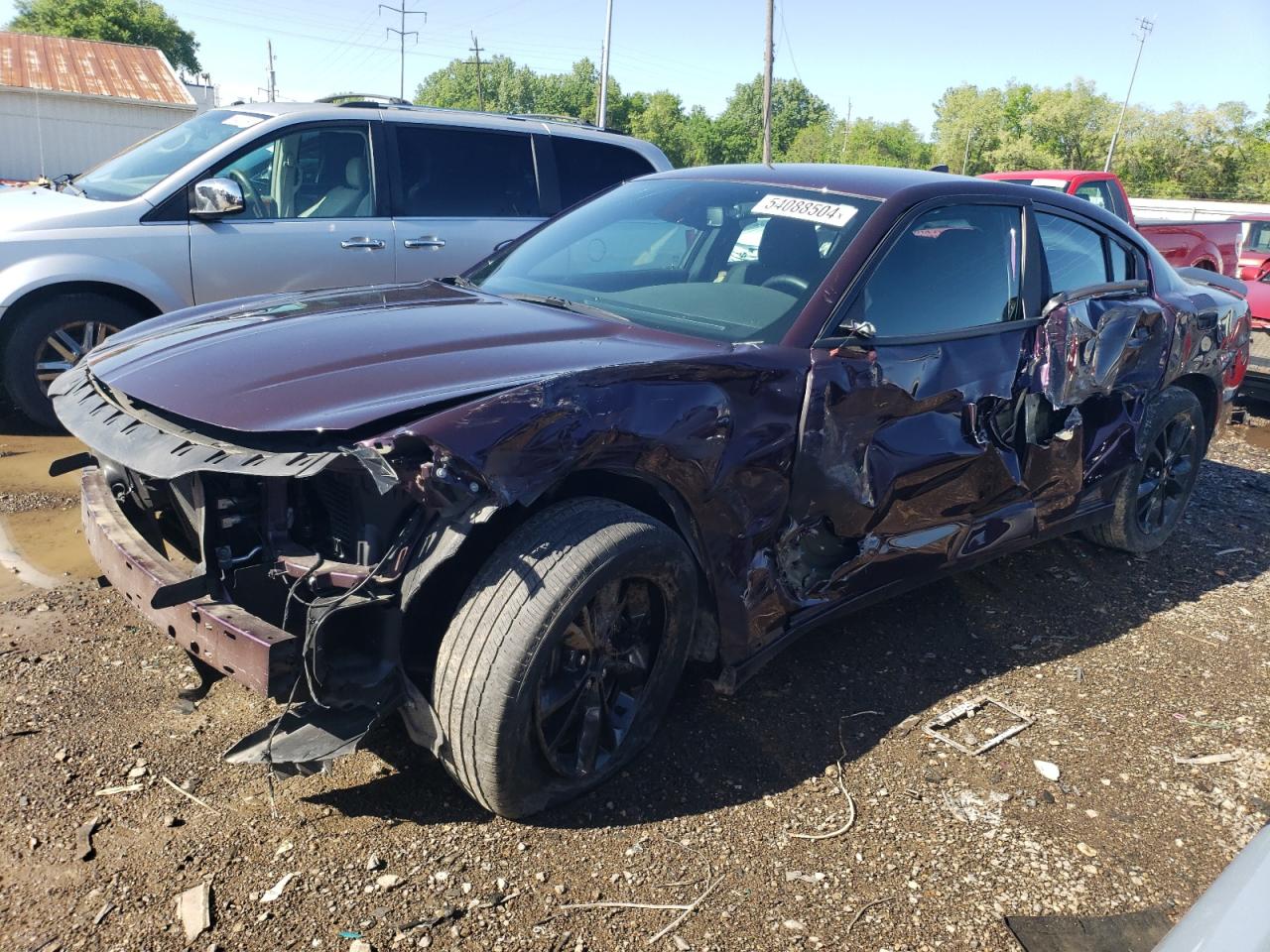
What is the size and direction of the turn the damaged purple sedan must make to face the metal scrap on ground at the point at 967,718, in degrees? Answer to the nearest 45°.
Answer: approximately 135° to its left

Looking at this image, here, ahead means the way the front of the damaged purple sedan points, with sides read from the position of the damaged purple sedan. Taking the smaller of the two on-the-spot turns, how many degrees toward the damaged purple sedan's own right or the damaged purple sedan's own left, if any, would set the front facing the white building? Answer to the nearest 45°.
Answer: approximately 90° to the damaged purple sedan's own right

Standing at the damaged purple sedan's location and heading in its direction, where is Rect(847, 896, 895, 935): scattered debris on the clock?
The scattered debris is roughly at 9 o'clock from the damaged purple sedan.

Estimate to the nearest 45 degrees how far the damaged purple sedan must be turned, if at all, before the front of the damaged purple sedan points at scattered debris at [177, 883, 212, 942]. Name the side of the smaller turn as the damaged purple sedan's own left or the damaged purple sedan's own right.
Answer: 0° — it already faces it

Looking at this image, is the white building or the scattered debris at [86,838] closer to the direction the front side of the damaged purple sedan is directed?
the scattered debris

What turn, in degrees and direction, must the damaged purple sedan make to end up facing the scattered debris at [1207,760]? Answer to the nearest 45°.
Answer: approximately 135° to its left

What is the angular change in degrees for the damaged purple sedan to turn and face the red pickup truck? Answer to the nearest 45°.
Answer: approximately 180°

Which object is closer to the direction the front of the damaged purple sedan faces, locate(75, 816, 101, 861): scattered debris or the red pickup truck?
the scattered debris

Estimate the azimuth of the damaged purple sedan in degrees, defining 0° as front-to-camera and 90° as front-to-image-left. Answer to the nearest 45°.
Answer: approximately 45°
